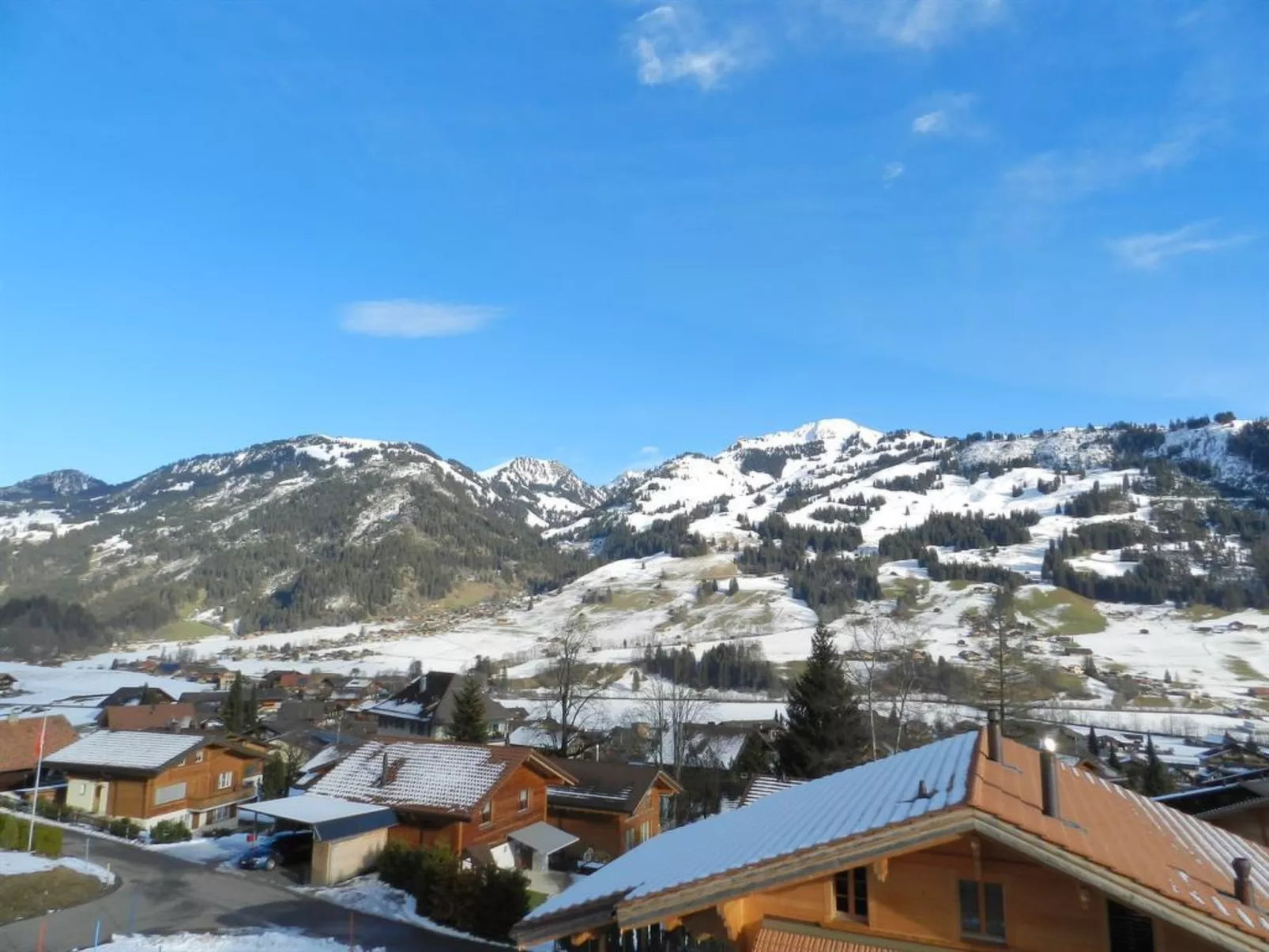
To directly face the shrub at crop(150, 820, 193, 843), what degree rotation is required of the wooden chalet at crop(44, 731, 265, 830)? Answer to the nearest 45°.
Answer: approximately 45° to its right

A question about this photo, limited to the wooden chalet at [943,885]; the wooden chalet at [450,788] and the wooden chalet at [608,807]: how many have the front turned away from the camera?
0

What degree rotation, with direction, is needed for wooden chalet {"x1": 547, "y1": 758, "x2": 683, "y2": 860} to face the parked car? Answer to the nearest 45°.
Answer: approximately 90° to its right

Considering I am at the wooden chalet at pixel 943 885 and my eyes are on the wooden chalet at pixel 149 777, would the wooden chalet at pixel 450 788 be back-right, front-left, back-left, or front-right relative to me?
front-right

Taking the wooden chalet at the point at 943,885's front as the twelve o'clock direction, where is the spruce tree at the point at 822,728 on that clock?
The spruce tree is roughly at 6 o'clock from the wooden chalet.

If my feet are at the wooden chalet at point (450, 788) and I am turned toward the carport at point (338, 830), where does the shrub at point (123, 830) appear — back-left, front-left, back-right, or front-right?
front-right

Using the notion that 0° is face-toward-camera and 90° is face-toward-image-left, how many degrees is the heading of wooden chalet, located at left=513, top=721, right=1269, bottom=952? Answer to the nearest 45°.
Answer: approximately 0°

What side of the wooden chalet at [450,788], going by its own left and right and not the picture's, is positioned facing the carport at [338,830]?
right

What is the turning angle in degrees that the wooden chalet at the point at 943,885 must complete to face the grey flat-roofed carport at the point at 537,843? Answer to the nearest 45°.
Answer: approximately 135° to its right

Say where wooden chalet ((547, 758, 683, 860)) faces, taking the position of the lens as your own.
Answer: facing the viewer and to the right of the viewer

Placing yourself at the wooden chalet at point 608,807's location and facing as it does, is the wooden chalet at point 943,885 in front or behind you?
in front
